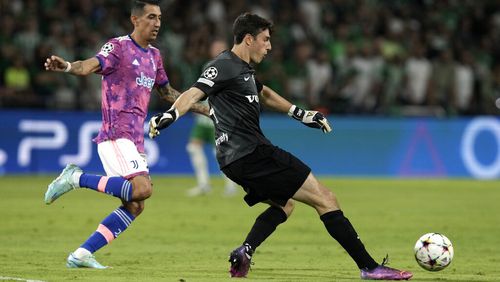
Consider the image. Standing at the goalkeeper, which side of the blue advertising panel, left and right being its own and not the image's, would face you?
front

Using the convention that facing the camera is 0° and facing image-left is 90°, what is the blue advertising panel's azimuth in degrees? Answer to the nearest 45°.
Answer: approximately 0°

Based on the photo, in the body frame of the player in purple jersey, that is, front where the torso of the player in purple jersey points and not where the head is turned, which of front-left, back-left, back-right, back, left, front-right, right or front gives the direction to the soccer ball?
front-left

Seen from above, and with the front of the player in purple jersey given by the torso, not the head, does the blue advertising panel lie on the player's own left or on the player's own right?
on the player's own left

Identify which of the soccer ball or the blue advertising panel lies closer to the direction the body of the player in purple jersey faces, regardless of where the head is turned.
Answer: the soccer ball

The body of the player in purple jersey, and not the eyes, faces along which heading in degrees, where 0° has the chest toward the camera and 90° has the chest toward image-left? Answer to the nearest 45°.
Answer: approximately 315°

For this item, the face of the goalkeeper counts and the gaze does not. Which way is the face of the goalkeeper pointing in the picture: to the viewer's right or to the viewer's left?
to the viewer's right

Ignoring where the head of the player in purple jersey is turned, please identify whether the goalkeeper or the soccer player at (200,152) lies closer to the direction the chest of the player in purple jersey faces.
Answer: the goalkeeper
